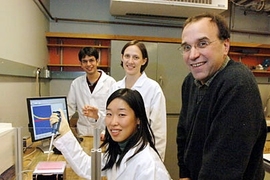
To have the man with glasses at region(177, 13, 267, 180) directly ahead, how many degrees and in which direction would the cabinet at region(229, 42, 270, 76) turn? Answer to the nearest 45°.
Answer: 0° — it already faces them

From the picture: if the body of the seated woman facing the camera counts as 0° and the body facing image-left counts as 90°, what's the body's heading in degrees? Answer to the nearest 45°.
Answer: approximately 45°

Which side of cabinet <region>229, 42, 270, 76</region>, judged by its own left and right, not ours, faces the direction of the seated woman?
front

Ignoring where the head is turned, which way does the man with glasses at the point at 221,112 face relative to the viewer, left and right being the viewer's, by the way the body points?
facing the viewer and to the left of the viewer

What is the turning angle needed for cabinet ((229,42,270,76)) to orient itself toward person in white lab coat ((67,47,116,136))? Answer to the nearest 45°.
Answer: approximately 45° to its right

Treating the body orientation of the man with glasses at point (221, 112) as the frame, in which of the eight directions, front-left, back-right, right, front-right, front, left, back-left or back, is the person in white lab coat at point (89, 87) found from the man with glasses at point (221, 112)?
right

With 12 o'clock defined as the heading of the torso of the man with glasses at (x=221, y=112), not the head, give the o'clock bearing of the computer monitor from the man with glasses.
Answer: The computer monitor is roughly at 2 o'clock from the man with glasses.

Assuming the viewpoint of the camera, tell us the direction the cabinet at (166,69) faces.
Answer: facing the viewer

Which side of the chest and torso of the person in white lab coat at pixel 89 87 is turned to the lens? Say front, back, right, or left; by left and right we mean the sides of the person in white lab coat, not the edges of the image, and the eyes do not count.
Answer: front
